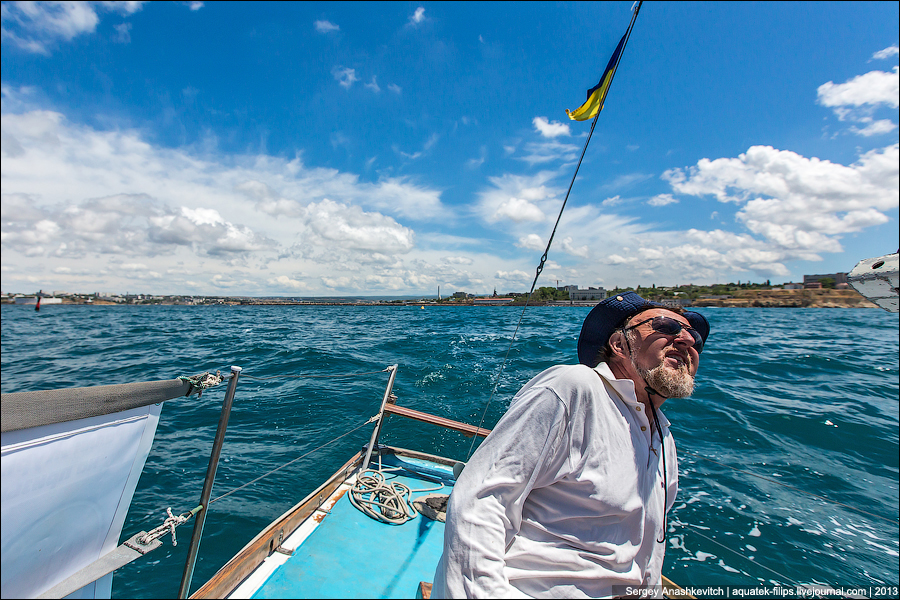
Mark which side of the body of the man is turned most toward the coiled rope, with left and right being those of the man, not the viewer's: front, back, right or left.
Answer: back

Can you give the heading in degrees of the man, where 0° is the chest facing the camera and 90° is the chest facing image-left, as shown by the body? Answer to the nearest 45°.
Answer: approximately 315°
